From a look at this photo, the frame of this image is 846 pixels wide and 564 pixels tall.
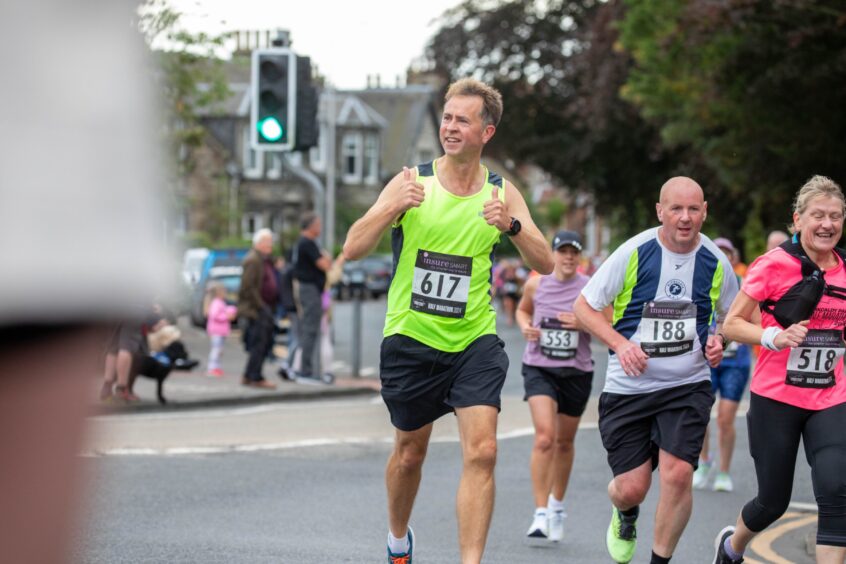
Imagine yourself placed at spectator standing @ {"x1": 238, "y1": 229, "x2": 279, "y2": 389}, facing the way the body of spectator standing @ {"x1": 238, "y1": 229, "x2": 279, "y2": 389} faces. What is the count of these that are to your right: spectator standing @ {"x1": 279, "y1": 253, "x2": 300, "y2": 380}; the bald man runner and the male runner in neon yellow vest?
2

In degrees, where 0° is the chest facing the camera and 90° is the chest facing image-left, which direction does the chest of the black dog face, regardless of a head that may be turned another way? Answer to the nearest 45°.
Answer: approximately 270°

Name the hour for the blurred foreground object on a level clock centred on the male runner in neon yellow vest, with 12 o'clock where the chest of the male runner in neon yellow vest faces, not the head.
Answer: The blurred foreground object is roughly at 12 o'clock from the male runner in neon yellow vest.

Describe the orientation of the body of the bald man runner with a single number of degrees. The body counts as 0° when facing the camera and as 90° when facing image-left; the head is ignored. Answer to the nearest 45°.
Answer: approximately 0°

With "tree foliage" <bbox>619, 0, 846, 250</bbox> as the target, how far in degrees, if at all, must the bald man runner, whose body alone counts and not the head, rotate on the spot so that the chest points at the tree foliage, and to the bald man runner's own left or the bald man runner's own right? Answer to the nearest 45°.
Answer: approximately 180°

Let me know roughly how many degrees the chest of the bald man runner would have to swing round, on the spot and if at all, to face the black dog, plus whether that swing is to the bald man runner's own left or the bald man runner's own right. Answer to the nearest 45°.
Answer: approximately 135° to the bald man runner's own right

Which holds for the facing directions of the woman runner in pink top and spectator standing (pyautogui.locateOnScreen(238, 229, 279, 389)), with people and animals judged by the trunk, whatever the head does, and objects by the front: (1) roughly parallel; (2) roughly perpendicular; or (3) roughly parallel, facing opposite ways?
roughly perpendicular

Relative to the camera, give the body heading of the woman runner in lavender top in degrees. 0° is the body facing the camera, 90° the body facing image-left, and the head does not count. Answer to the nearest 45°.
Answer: approximately 0°

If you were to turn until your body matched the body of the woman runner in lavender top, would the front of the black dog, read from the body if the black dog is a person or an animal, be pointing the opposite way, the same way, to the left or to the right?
to the left
